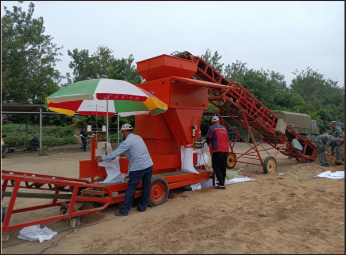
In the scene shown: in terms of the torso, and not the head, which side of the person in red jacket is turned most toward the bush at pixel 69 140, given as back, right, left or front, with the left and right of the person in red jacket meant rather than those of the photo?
front

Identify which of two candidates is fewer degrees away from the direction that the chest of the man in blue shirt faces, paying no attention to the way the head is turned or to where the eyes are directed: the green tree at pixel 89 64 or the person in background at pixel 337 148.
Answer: the green tree

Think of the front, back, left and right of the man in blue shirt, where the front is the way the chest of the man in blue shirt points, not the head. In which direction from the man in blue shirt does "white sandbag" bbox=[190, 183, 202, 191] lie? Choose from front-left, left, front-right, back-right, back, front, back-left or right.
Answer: right

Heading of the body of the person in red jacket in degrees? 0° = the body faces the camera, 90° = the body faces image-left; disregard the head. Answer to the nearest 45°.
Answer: approximately 135°

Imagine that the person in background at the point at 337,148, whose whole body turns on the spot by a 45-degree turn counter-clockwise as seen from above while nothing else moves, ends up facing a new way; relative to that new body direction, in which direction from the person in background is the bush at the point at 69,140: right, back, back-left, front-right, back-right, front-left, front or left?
front-right

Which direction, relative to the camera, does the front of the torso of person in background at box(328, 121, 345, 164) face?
to the viewer's left

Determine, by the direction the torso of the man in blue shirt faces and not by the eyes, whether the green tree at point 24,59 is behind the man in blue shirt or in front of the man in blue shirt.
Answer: in front
